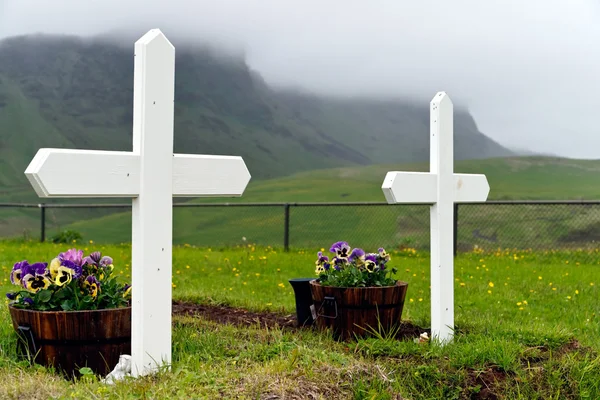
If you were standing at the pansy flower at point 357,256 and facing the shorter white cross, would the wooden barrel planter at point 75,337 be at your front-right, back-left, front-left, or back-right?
back-right

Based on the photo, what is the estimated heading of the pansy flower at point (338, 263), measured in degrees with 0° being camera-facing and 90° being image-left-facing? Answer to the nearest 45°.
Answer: approximately 0°

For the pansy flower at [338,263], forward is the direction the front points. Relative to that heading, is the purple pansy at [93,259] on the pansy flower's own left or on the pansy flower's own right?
on the pansy flower's own right

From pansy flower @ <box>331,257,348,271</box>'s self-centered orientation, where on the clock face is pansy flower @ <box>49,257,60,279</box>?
pansy flower @ <box>49,257,60,279</box> is roughly at 2 o'clock from pansy flower @ <box>331,257,348,271</box>.
